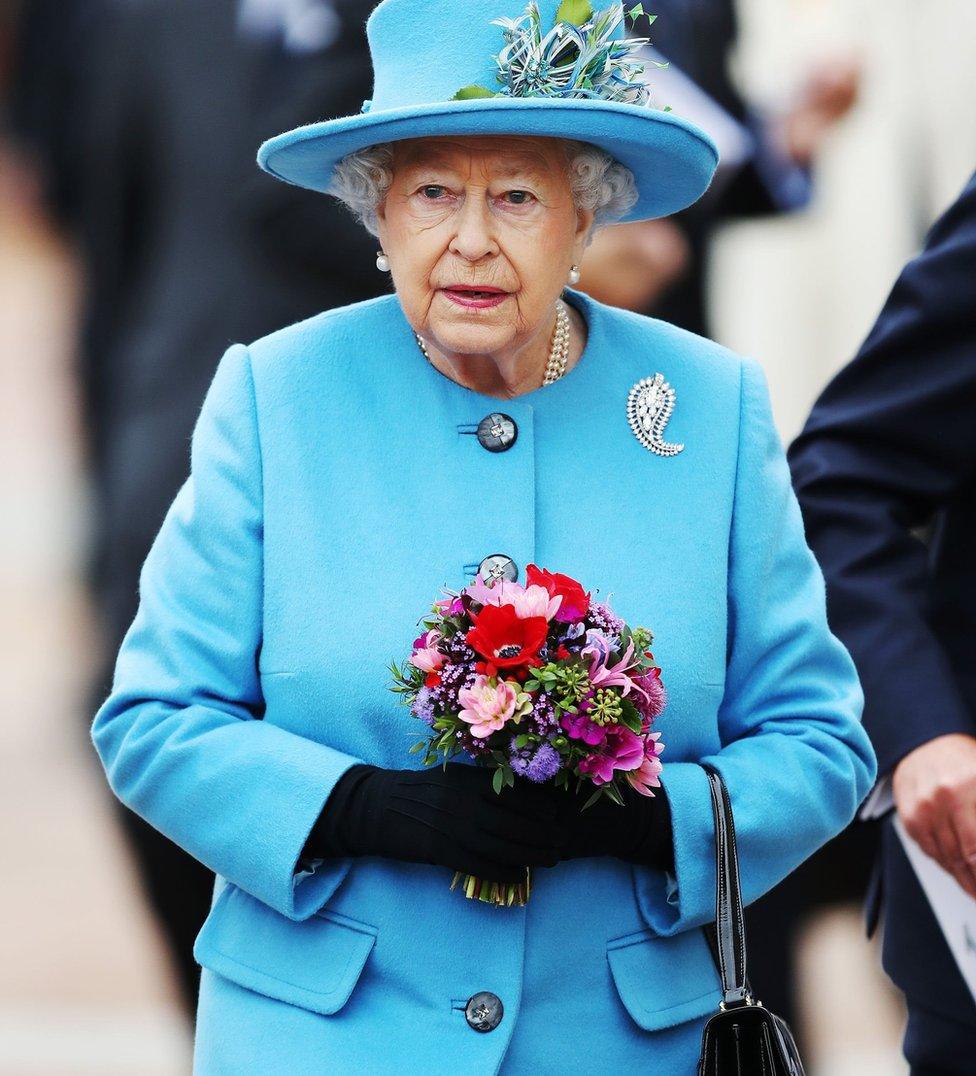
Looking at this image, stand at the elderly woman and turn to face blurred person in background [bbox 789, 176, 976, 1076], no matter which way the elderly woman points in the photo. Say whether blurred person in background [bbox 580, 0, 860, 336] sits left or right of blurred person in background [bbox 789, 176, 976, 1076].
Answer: left

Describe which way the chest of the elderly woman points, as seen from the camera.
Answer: toward the camera

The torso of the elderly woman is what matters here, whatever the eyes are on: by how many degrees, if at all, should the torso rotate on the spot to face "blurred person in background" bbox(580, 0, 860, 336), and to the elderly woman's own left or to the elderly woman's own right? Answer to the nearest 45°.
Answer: approximately 180°

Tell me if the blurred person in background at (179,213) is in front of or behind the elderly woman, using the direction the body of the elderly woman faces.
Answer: behind

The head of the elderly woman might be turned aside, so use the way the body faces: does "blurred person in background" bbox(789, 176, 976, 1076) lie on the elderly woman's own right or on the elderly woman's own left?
on the elderly woman's own left
